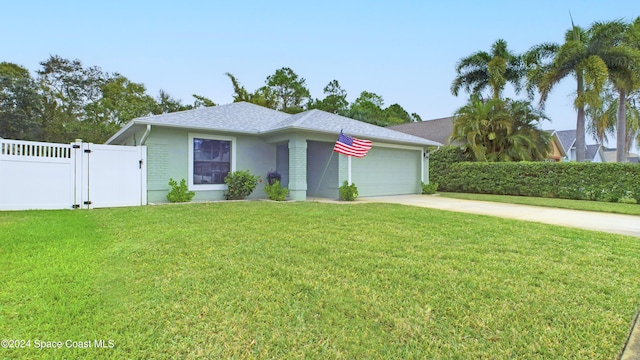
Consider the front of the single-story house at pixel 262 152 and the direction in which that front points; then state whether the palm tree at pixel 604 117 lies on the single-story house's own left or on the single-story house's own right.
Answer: on the single-story house's own left

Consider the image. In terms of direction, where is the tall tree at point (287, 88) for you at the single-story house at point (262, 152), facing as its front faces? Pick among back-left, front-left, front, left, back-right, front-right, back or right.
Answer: back-left

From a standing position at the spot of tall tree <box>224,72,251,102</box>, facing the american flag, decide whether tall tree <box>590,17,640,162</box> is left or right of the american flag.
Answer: left

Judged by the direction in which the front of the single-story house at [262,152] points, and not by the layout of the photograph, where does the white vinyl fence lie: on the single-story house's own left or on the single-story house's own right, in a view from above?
on the single-story house's own right

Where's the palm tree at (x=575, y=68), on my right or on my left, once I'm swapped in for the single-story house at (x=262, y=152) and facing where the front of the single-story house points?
on my left

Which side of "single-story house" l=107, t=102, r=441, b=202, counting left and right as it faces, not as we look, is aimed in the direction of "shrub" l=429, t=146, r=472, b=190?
left

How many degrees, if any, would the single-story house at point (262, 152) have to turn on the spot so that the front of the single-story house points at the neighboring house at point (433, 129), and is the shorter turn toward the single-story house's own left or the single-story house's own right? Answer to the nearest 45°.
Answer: approximately 90° to the single-story house's own left

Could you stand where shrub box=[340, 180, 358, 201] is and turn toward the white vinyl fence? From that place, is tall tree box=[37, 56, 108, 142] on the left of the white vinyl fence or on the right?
right

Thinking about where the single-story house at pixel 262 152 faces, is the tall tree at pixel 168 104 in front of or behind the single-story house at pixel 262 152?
behind

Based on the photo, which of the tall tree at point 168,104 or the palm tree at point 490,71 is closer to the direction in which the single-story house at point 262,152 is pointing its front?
the palm tree

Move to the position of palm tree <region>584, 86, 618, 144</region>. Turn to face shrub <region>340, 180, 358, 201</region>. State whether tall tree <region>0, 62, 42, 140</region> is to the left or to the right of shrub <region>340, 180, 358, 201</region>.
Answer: right

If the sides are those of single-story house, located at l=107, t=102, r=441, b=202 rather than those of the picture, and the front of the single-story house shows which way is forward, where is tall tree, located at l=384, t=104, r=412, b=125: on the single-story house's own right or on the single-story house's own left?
on the single-story house's own left

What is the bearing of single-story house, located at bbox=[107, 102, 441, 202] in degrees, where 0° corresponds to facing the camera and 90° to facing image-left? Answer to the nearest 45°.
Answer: approximately 315°
